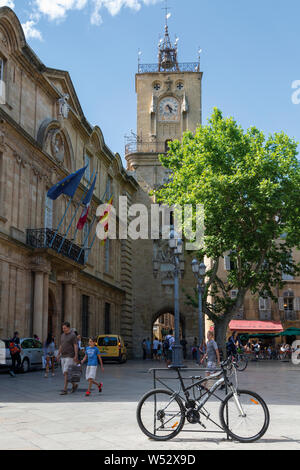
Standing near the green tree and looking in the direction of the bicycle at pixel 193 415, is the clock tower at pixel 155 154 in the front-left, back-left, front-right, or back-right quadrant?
back-right

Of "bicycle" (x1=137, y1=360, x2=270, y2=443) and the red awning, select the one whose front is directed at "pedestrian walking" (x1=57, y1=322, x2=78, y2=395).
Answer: the red awning

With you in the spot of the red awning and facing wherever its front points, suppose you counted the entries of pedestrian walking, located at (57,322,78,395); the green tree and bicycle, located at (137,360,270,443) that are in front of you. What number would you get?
3

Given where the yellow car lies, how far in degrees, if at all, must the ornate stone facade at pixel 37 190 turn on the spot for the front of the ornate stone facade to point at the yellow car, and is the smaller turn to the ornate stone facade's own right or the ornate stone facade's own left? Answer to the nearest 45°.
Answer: approximately 90° to the ornate stone facade's own left

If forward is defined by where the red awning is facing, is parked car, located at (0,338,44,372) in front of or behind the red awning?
in front

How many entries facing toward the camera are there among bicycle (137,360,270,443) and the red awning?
1

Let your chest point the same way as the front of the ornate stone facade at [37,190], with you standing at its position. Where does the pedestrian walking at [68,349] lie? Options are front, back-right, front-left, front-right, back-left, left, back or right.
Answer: front-right

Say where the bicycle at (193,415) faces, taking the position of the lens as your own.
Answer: facing to the right of the viewer

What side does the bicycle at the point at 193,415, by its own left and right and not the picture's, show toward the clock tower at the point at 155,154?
left

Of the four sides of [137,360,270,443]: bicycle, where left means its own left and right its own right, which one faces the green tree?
left

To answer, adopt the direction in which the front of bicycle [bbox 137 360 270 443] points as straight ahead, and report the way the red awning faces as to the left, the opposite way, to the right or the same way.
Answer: to the right

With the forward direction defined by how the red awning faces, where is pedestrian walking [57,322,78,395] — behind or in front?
in front

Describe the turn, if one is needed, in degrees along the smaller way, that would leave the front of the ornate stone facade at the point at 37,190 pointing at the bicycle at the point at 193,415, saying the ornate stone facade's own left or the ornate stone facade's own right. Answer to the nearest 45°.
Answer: approximately 45° to the ornate stone facade's own right

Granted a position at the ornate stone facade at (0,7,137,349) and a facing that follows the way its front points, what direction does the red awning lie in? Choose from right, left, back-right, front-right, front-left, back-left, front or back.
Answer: left

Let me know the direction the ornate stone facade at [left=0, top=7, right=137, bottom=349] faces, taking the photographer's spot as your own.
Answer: facing the viewer and to the right of the viewer
